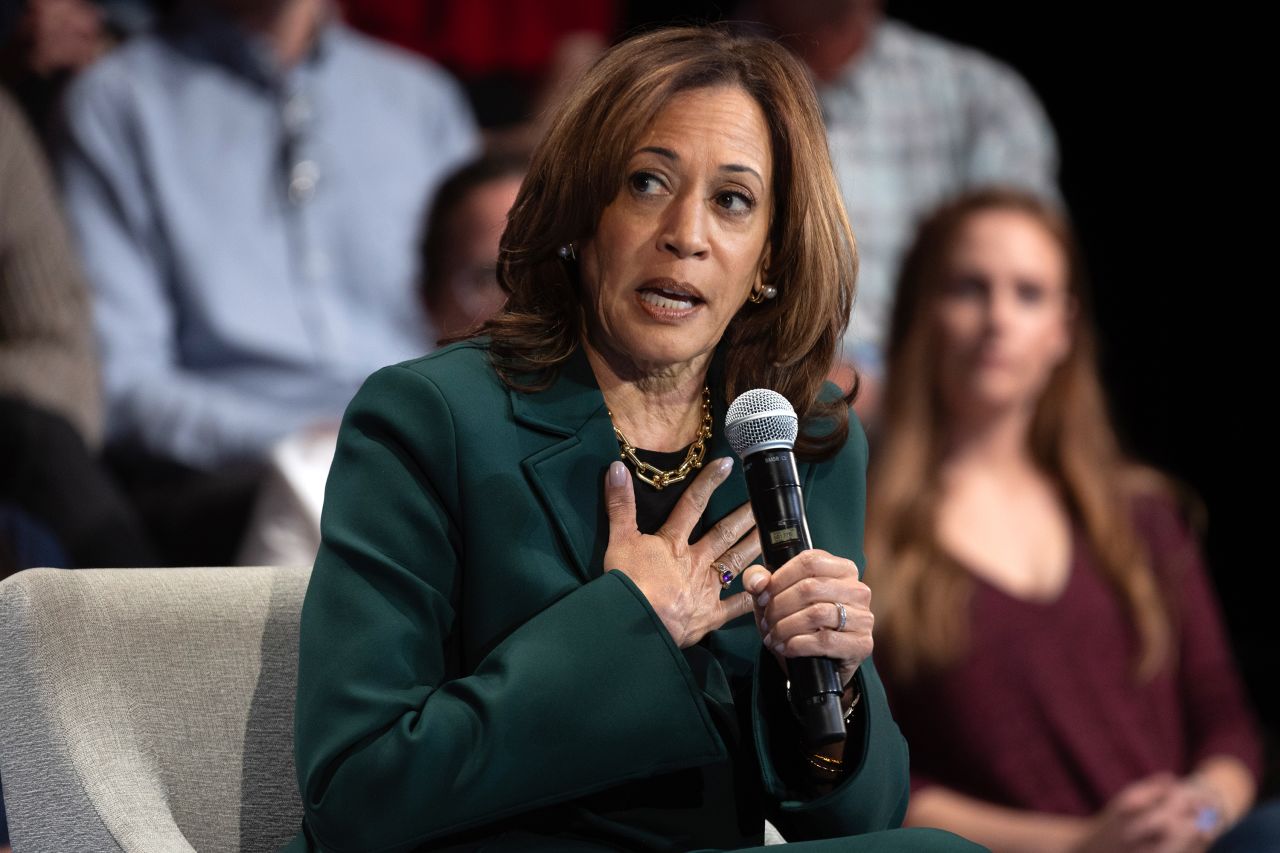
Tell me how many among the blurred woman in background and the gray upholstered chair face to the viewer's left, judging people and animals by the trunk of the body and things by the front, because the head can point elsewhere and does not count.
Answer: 0

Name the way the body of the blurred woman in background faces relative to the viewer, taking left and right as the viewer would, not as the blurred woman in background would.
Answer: facing the viewer

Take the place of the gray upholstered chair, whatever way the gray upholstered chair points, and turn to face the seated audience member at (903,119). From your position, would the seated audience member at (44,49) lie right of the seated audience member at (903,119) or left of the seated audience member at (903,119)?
left

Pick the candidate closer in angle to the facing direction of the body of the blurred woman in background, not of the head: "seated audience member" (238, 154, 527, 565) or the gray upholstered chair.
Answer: the gray upholstered chair

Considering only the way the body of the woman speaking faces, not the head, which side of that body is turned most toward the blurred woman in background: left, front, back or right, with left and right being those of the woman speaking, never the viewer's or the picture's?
left

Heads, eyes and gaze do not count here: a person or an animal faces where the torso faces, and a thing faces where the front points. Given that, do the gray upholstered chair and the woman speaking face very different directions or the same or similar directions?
same or similar directions

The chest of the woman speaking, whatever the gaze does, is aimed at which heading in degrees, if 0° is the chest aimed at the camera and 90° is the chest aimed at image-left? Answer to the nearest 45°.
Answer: approximately 315°

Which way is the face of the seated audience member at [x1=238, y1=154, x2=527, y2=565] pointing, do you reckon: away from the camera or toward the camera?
toward the camera

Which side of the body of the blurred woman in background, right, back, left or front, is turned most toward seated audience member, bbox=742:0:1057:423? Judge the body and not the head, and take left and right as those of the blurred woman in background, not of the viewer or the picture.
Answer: back

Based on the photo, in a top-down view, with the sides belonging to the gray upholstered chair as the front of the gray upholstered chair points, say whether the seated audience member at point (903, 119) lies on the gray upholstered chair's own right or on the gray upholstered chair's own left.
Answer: on the gray upholstered chair's own left

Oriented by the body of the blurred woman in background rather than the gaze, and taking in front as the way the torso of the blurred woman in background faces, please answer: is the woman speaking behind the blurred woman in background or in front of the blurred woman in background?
in front
